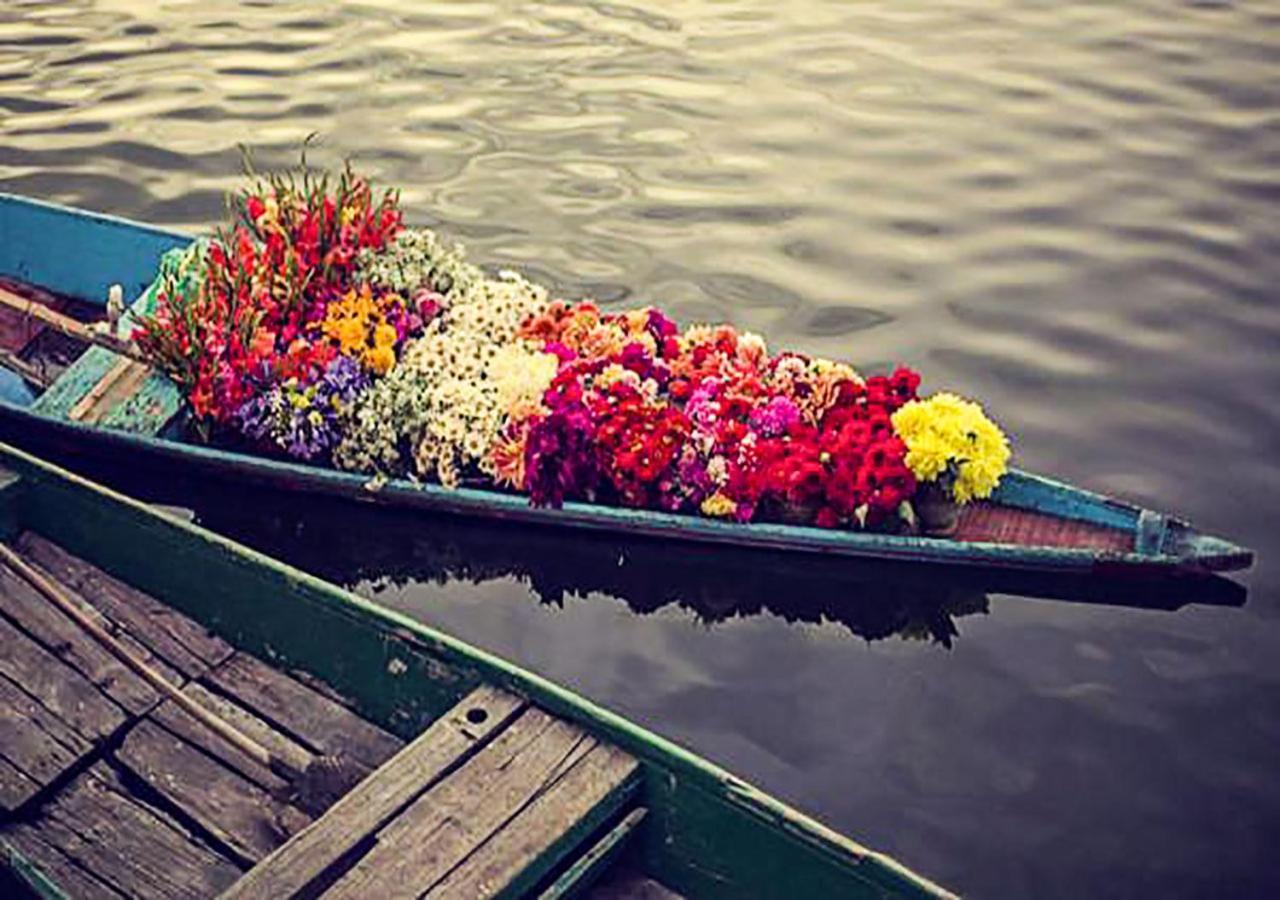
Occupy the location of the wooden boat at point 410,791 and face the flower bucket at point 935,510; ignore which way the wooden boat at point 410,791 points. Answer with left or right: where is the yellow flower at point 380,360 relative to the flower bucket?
left

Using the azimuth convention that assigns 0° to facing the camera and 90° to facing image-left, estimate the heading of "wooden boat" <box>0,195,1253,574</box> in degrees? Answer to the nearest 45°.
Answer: approximately 270°

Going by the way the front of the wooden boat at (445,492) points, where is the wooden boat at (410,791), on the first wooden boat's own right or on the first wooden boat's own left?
on the first wooden boat's own right

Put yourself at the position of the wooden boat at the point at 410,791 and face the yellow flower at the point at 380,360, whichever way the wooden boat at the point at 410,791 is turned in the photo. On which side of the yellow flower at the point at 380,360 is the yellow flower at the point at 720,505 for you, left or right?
right

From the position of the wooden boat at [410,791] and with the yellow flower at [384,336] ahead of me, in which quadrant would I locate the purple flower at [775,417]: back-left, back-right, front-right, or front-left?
front-right
